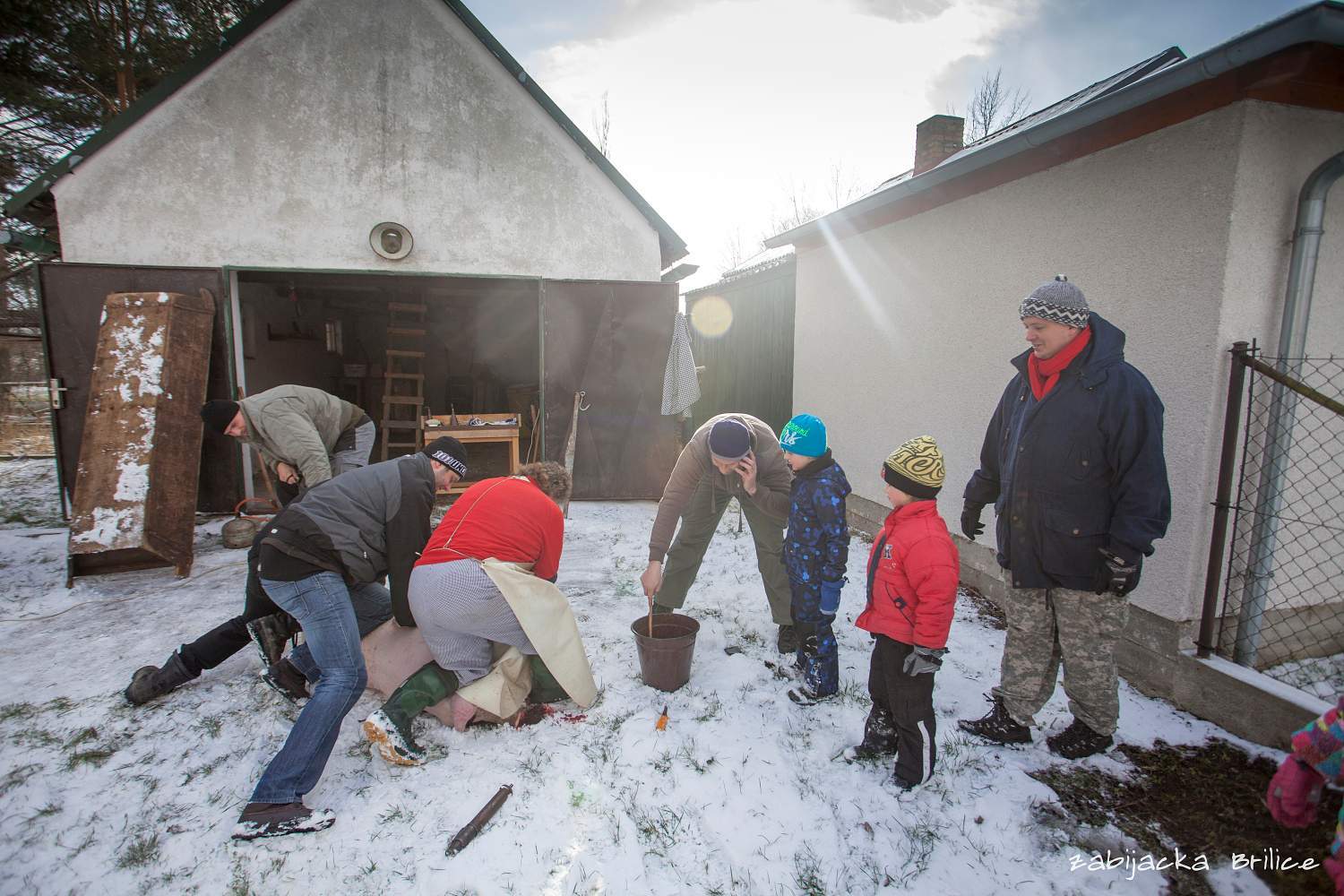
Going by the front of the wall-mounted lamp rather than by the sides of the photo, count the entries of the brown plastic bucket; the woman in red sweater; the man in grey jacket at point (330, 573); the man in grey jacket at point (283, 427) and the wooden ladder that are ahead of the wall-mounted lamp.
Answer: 4

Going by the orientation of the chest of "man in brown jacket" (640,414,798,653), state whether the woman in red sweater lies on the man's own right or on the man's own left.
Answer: on the man's own right

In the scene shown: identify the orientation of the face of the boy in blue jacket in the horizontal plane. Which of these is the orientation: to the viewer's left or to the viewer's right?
to the viewer's left

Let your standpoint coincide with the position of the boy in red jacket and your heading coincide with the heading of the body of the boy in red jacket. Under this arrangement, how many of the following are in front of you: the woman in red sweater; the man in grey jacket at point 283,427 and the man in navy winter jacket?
2

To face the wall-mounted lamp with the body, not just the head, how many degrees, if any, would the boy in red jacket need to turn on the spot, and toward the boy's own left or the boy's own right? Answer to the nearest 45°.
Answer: approximately 45° to the boy's own right

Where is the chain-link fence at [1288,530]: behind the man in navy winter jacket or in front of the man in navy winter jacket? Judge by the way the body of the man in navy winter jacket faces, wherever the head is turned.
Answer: behind

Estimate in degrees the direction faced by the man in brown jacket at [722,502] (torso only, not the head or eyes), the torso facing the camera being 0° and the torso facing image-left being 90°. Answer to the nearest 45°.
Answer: approximately 0°

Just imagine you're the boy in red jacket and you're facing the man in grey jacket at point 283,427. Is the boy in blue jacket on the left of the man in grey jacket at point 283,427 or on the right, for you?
right

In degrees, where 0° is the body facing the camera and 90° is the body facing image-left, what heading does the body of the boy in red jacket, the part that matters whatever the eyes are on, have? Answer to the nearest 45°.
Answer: approximately 90°

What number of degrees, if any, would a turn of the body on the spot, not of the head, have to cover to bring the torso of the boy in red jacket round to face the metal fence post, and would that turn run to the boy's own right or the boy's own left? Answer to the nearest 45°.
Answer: approximately 135° to the boy's own right
